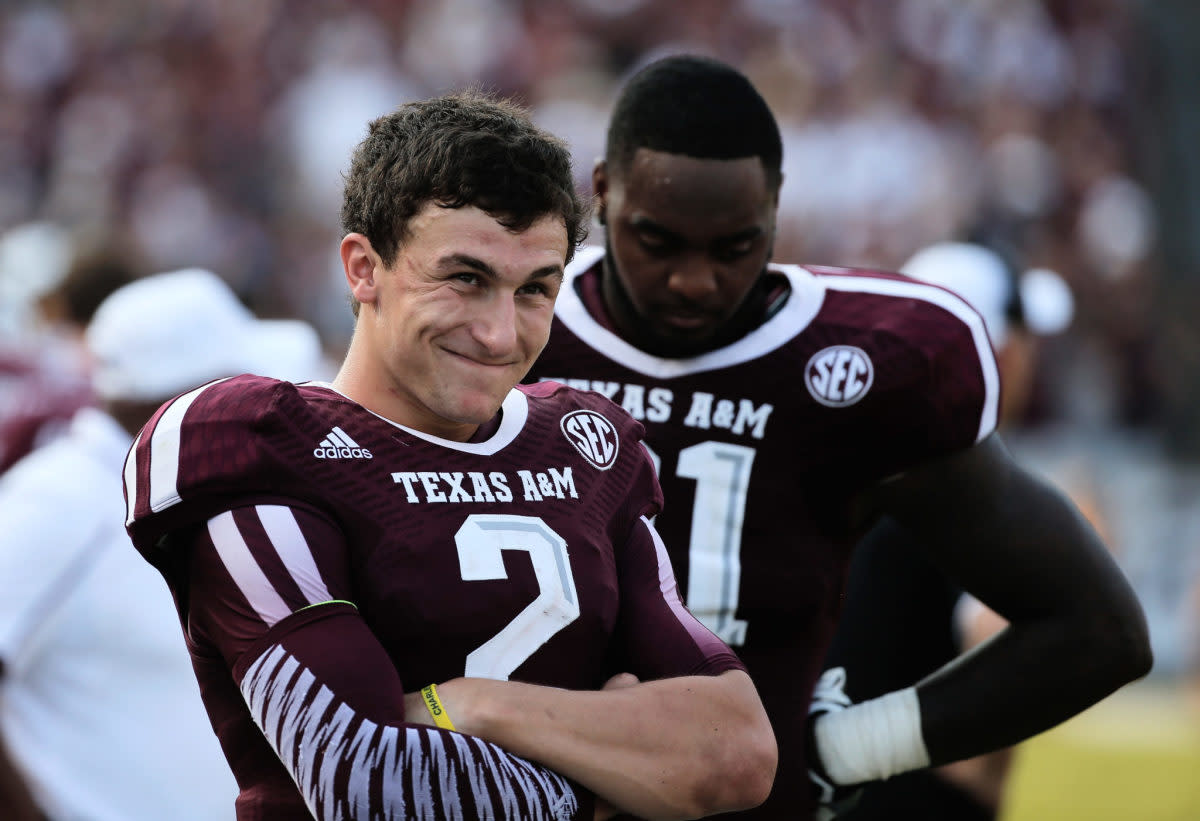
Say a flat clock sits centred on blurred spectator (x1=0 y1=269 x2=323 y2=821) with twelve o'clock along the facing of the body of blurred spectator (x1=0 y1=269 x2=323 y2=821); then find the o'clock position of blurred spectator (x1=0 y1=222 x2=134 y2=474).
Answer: blurred spectator (x1=0 y1=222 x2=134 y2=474) is roughly at 9 o'clock from blurred spectator (x1=0 y1=269 x2=323 y2=821).

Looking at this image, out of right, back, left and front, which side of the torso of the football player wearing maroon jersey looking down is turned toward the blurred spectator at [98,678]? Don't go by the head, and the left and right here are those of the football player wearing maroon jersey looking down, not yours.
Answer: right

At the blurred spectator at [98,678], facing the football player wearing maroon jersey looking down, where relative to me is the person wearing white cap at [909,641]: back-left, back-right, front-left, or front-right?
front-left

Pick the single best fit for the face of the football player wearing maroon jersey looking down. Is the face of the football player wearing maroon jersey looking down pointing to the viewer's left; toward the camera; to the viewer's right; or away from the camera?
toward the camera

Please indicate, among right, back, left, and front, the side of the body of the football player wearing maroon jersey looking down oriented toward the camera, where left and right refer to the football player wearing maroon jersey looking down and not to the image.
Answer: front

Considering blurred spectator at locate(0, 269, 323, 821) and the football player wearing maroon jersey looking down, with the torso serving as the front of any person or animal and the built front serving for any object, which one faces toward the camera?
the football player wearing maroon jersey looking down

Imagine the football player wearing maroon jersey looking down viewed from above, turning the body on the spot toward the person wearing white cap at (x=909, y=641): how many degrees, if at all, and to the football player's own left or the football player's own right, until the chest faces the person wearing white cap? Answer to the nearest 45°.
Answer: approximately 180°

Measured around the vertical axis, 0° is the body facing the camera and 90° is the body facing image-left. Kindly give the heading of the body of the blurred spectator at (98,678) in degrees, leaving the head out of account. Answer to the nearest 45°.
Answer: approximately 270°

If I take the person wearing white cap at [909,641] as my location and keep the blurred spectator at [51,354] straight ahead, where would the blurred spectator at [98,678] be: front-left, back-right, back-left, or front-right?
front-left

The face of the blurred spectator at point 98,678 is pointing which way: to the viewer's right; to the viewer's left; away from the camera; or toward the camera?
to the viewer's right
